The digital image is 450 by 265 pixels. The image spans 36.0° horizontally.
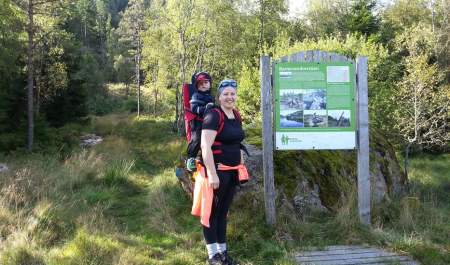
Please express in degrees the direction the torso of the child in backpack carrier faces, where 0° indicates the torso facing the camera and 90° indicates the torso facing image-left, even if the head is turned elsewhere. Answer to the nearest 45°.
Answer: approximately 315°

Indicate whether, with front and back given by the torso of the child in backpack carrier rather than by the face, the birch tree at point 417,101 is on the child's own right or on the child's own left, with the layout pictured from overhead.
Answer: on the child's own left

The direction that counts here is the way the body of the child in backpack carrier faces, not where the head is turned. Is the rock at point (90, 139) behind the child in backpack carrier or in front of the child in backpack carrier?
behind

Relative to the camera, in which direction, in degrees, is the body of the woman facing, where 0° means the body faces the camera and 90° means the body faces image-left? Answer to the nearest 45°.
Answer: approximately 315°

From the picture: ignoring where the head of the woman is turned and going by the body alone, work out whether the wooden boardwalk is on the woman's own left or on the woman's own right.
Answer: on the woman's own left

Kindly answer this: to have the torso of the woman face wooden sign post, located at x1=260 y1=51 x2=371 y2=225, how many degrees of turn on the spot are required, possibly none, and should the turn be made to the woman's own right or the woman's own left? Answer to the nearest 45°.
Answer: approximately 90° to the woman's own left

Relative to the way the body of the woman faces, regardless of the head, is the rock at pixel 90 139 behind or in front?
behind
